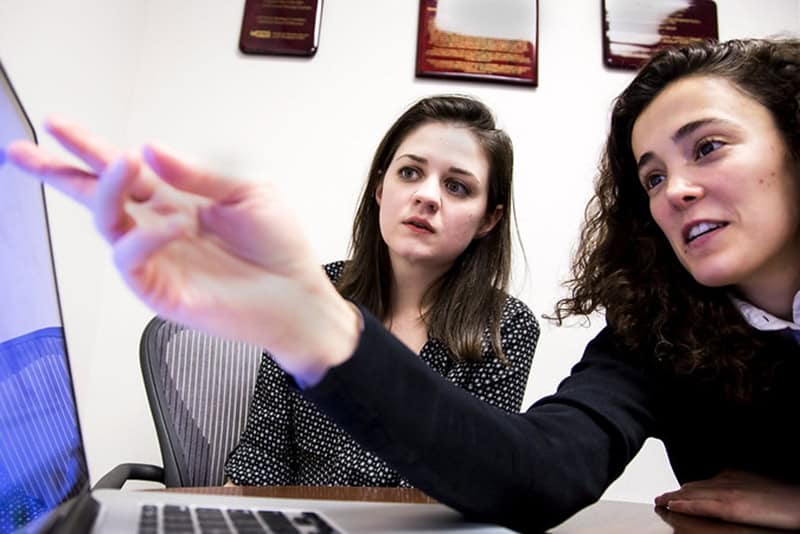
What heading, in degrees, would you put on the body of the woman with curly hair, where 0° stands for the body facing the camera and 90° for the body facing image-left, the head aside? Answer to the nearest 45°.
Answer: approximately 45°

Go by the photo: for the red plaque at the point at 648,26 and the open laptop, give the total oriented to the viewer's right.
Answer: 1

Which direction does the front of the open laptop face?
to the viewer's right

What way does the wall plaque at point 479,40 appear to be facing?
toward the camera

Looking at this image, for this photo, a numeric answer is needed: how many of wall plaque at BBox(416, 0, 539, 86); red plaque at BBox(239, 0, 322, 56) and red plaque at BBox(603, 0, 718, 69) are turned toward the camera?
3

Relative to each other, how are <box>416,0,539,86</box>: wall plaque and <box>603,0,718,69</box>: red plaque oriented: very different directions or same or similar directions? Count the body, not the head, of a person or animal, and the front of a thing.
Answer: same or similar directions

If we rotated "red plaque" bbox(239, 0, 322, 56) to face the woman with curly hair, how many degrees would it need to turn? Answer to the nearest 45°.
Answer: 0° — it already faces them

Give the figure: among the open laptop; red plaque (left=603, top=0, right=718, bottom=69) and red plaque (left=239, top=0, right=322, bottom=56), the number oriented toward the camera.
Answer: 2

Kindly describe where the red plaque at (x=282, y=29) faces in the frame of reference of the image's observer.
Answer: facing the viewer

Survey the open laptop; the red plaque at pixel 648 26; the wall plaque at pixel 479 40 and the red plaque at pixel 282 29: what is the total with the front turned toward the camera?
3

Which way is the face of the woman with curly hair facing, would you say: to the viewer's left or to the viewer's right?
to the viewer's left

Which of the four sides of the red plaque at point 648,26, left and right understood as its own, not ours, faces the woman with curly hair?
front

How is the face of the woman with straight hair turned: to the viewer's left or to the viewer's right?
to the viewer's left
